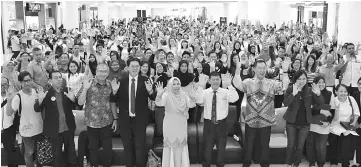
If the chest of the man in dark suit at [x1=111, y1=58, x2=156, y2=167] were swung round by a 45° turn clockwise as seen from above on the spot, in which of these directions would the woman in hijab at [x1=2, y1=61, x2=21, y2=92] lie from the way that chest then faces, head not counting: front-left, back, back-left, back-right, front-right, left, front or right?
right

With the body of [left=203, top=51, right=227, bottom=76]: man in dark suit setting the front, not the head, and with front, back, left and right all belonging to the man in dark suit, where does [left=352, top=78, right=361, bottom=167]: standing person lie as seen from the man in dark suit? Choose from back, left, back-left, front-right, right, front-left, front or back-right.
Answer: front-left

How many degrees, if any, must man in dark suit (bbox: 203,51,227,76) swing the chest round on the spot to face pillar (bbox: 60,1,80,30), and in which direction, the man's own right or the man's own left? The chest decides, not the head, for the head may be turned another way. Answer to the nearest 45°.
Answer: approximately 135° to the man's own right

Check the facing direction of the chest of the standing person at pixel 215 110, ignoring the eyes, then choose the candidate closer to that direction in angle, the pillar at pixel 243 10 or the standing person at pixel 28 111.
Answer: the standing person

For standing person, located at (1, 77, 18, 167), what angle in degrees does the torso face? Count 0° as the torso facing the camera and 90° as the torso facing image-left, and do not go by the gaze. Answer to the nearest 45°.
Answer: approximately 0°

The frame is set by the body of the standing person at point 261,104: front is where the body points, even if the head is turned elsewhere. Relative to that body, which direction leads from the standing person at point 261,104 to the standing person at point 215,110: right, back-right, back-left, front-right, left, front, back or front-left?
right

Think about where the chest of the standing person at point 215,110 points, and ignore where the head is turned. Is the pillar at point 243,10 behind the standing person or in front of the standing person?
behind

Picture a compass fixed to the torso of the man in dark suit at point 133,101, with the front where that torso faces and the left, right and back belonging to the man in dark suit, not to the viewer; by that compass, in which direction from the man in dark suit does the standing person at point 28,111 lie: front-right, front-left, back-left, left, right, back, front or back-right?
right

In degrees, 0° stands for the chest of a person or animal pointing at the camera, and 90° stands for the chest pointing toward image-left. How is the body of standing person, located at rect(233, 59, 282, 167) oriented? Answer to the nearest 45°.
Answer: approximately 0°

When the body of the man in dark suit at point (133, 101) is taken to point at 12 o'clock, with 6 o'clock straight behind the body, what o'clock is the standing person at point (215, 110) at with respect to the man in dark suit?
The standing person is roughly at 9 o'clock from the man in dark suit.
